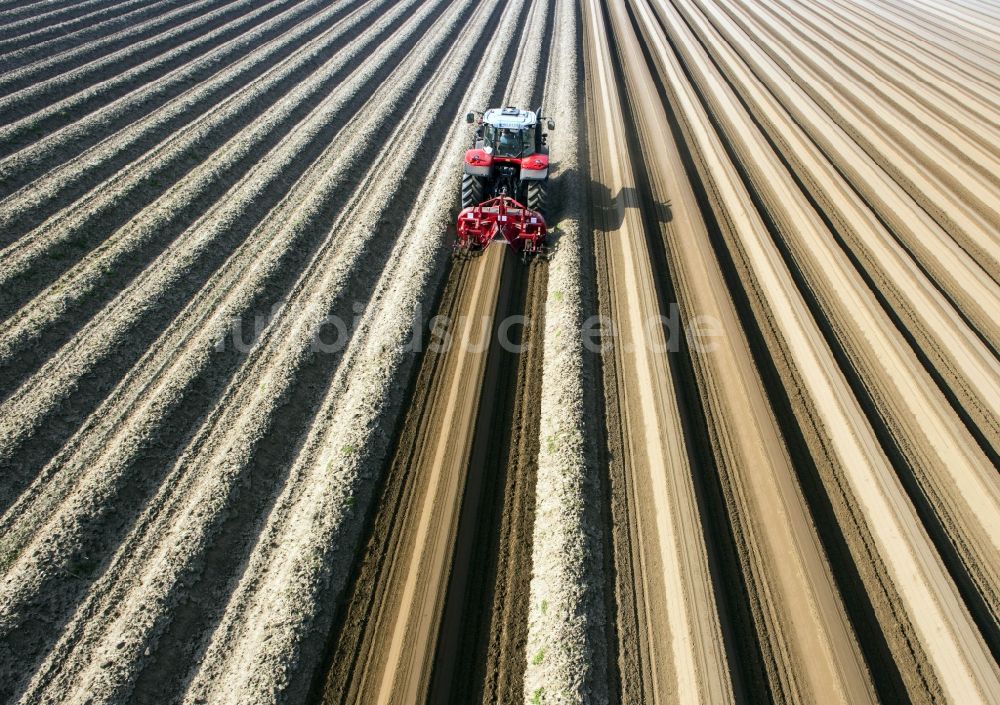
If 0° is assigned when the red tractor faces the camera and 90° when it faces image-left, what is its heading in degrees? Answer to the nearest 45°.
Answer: approximately 180°
